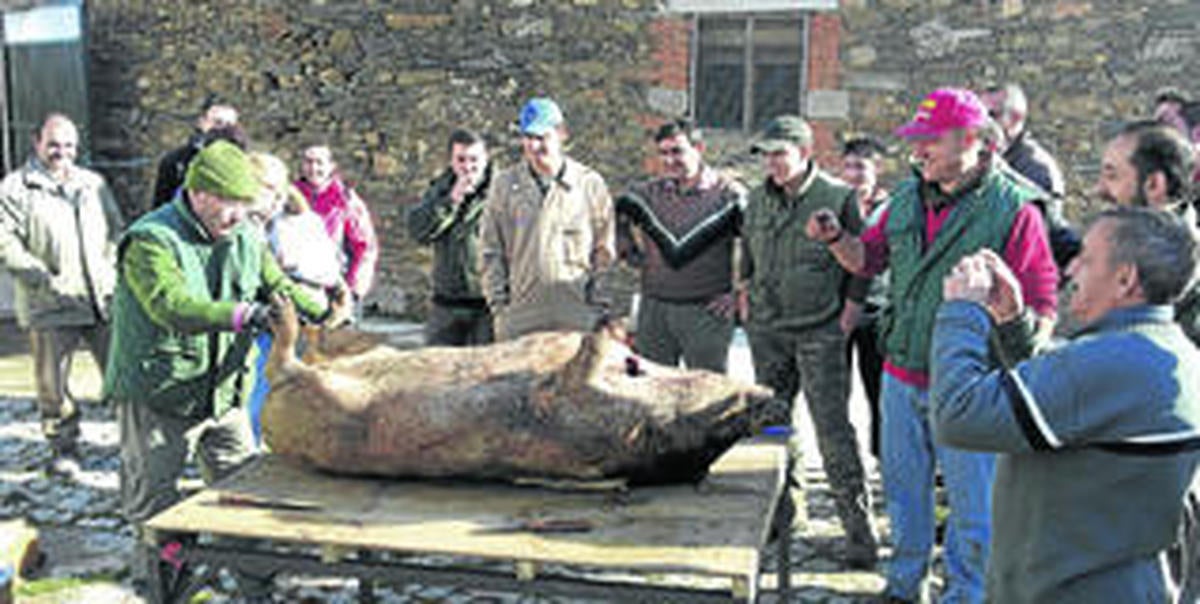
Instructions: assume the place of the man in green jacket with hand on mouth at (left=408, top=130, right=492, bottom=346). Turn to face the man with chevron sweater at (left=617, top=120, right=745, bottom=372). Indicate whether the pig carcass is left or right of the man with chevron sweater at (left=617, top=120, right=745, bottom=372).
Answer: right

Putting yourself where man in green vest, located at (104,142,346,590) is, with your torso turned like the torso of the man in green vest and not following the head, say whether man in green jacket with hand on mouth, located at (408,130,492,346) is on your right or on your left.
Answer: on your left

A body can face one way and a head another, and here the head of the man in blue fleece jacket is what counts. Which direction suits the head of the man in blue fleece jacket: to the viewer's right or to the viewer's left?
to the viewer's left

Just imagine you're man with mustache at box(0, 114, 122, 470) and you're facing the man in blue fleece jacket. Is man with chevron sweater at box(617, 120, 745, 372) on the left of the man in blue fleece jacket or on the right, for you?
left

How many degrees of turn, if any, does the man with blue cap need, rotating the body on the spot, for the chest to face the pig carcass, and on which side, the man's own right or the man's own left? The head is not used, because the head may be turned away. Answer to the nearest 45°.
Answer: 0° — they already face it

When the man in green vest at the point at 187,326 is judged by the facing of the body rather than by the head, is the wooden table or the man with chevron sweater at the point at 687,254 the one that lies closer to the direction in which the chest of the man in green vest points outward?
the wooden table

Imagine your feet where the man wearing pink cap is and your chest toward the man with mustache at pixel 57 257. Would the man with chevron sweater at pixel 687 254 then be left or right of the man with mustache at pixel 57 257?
right

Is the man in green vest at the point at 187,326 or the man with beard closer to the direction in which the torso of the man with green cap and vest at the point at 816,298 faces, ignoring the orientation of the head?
the man in green vest
